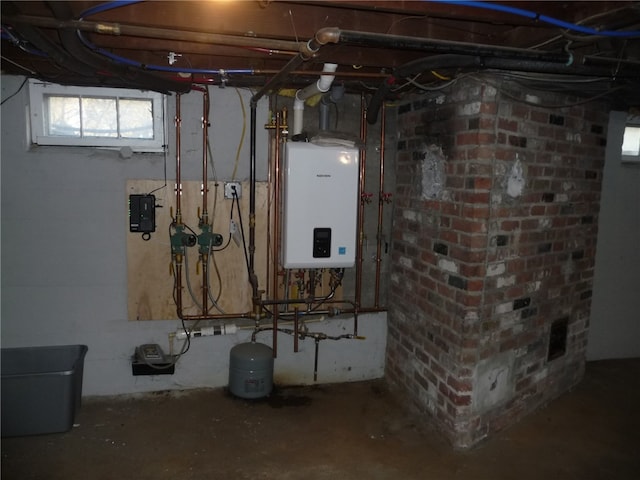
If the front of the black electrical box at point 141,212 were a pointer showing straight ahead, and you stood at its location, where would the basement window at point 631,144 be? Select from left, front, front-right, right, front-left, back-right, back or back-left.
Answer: left

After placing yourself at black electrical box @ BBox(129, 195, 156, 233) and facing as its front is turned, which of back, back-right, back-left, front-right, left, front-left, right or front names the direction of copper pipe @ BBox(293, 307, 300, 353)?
left

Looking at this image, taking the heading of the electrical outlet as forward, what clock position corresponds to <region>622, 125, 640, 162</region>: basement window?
The basement window is roughly at 9 o'clock from the electrical outlet.

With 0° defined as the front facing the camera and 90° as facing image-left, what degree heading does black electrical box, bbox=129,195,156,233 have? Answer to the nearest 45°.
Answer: approximately 0°

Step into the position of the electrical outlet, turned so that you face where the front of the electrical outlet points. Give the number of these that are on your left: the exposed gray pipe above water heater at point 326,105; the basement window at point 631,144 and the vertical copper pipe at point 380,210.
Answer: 3

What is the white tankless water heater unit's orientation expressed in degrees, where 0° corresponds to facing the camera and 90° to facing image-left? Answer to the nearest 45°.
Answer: approximately 0°

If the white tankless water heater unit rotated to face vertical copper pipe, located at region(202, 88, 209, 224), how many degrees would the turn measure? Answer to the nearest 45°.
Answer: approximately 90° to its right

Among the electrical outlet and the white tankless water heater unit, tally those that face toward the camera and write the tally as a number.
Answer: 2

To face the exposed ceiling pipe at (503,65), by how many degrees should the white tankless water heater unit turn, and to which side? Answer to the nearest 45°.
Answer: approximately 45° to its left
